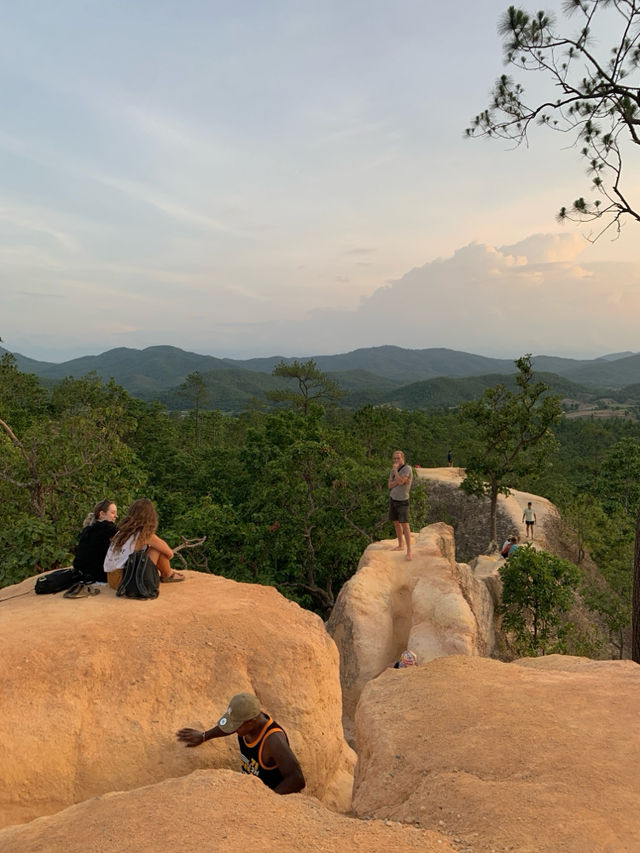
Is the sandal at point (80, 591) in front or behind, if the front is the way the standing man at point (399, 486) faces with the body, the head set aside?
in front

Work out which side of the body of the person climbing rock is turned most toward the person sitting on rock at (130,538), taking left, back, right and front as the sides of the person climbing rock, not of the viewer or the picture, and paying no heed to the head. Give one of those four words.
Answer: right

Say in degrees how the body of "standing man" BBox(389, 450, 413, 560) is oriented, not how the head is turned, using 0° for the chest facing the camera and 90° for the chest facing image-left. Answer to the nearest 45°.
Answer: approximately 45°

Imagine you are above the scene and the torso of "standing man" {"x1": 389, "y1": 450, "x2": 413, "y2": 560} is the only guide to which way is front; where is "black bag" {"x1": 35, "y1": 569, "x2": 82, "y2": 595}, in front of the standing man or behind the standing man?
in front

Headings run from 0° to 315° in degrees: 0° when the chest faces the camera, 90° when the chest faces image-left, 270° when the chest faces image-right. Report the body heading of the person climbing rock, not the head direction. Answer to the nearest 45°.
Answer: approximately 45°

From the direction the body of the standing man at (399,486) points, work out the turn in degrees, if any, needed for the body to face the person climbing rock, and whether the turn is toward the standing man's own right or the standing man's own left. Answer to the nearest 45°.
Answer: approximately 45° to the standing man's own left

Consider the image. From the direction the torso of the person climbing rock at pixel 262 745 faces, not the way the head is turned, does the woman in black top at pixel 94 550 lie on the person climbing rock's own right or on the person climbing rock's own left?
on the person climbing rock's own right
